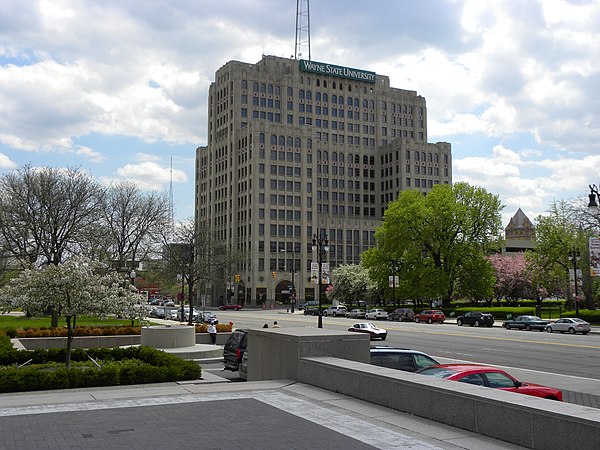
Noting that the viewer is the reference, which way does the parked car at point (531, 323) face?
facing away from the viewer and to the left of the viewer

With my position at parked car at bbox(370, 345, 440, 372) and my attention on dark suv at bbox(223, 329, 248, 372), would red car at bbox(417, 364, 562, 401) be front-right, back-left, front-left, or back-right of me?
back-left

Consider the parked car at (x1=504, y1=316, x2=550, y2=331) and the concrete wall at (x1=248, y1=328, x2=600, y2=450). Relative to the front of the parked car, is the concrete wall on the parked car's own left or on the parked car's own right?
on the parked car's own left

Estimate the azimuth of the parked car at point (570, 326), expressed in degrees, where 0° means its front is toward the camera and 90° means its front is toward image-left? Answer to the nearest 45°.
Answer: approximately 135°

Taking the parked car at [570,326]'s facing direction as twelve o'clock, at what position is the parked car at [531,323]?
the parked car at [531,323] is roughly at 12 o'clock from the parked car at [570,326].

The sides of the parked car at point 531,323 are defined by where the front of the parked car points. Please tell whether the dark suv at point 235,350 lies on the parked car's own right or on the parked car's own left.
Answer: on the parked car's own left
